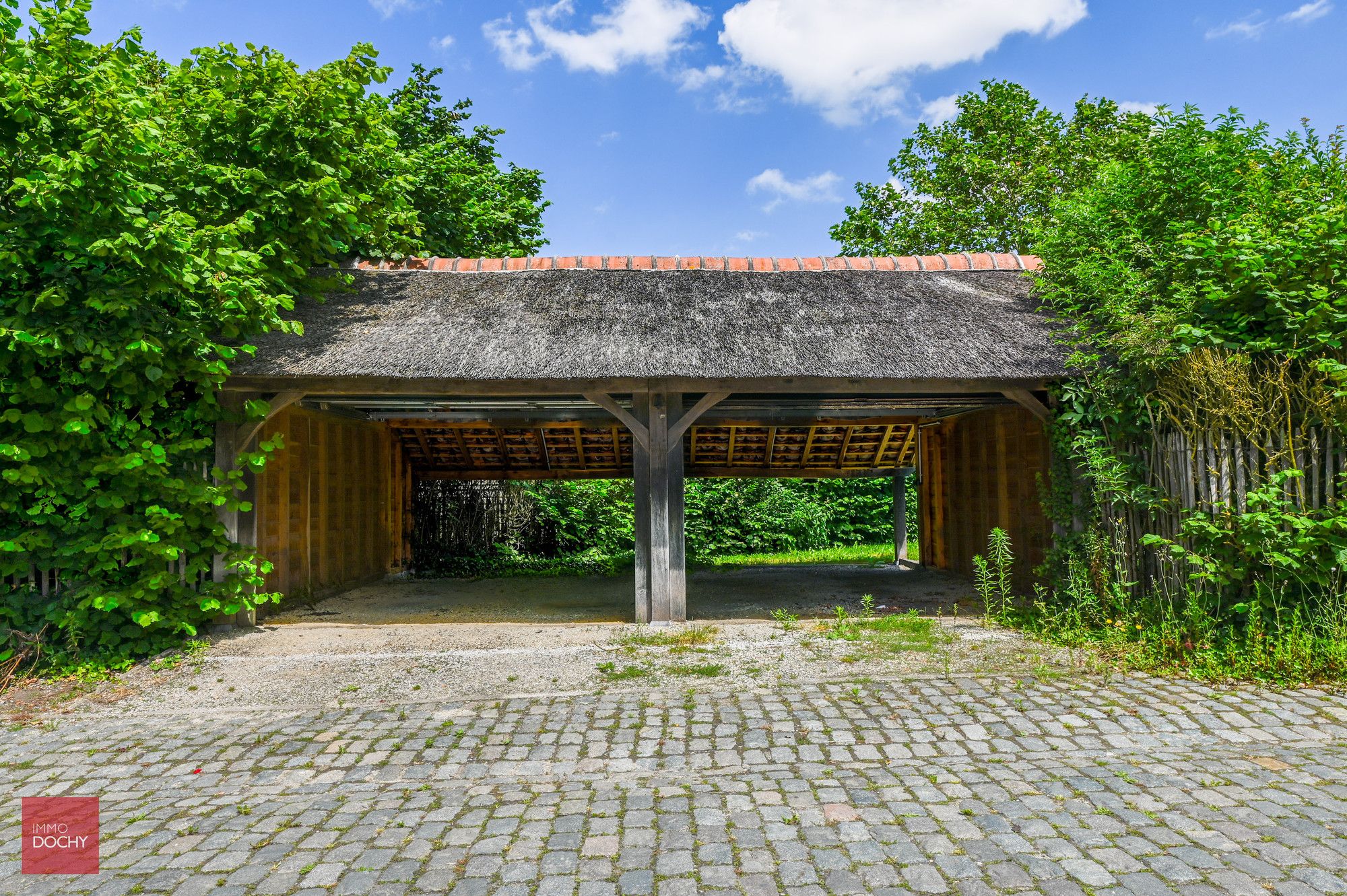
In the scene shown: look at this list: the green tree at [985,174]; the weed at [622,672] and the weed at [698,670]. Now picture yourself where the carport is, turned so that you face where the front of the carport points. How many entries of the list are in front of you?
2

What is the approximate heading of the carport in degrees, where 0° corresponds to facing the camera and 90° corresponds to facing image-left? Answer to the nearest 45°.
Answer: approximately 0°

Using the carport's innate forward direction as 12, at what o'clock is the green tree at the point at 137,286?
The green tree is roughly at 2 o'clock from the carport.

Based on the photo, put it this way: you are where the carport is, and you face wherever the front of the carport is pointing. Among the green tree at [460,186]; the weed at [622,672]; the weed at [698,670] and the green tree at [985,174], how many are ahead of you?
2

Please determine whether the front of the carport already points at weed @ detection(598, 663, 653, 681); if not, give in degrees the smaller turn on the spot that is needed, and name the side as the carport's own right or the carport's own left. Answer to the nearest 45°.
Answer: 0° — it already faces it

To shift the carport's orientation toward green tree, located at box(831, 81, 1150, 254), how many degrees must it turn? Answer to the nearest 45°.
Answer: approximately 135° to its left

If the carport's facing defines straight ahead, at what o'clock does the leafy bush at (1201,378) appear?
The leafy bush is roughly at 10 o'clock from the carport.

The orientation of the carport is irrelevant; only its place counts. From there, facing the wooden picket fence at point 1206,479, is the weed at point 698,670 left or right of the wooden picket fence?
right

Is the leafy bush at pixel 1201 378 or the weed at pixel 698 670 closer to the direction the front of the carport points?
the weed

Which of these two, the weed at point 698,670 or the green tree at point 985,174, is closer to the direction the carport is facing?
the weed
